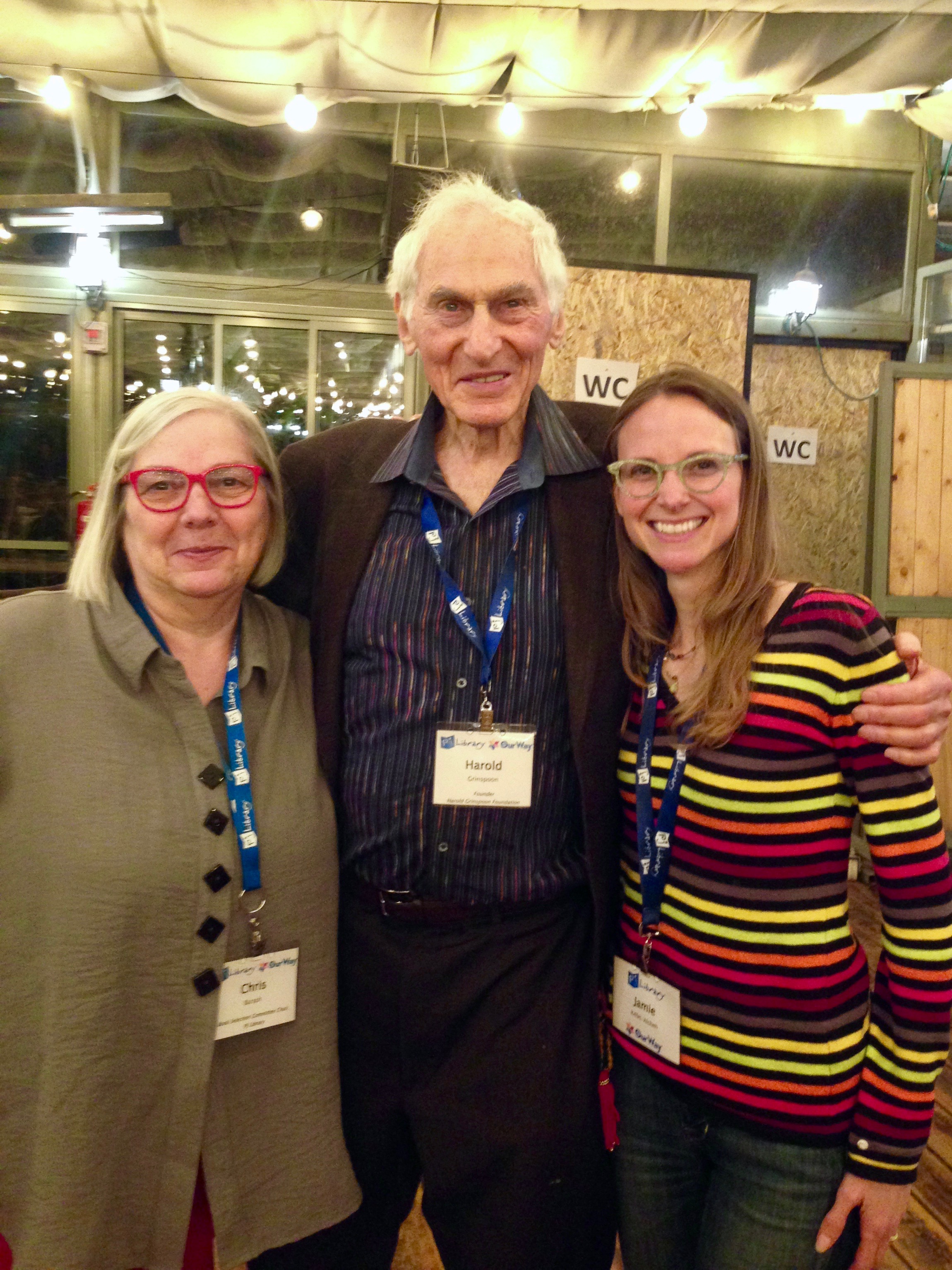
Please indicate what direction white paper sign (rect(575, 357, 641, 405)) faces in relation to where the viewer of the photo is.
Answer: facing the viewer

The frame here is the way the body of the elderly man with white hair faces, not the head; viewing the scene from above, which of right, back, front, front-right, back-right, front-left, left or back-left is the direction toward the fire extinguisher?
back-right

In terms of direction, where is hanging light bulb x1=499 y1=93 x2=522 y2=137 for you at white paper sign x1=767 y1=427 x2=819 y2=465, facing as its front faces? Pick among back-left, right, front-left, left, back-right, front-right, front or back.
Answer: front-right

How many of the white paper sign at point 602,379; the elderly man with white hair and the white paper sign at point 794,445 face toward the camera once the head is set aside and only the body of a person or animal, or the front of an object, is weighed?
3

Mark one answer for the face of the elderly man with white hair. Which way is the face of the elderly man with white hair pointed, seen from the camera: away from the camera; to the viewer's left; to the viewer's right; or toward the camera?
toward the camera

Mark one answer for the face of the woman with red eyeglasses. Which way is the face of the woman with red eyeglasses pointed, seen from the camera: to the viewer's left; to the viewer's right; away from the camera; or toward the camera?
toward the camera

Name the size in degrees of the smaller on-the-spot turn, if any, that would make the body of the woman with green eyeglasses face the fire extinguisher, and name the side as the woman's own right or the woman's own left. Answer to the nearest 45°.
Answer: approximately 90° to the woman's own right

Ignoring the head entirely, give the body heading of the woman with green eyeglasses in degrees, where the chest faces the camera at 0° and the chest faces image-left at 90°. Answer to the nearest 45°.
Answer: approximately 45°

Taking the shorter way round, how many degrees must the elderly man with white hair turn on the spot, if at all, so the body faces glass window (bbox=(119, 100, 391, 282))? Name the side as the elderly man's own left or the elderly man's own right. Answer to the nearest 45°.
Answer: approximately 135° to the elderly man's own right

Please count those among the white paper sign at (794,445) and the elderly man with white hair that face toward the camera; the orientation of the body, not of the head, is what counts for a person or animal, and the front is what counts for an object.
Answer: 2

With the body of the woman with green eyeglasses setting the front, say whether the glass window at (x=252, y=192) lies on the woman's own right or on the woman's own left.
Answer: on the woman's own right

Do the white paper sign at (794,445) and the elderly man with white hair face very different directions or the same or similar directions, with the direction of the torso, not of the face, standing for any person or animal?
same or similar directions

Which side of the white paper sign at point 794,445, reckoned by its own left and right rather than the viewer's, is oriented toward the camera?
front

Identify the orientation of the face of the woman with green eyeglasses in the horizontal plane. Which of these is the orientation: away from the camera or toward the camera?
toward the camera

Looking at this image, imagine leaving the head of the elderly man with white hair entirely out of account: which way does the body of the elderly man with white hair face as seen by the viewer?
toward the camera

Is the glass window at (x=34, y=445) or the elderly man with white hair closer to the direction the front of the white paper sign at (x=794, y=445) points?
the elderly man with white hair
